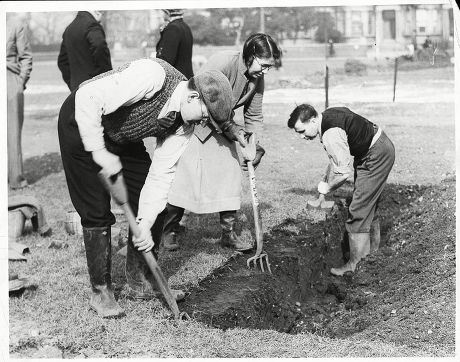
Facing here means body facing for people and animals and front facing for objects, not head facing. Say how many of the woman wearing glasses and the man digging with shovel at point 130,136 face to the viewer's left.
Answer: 0

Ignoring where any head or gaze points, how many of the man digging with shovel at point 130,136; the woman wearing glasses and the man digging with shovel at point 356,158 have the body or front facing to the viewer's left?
1

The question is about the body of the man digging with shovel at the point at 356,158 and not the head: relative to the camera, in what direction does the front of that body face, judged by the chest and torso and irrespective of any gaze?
to the viewer's left

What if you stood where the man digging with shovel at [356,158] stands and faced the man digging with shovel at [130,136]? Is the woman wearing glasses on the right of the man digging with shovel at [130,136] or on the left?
right

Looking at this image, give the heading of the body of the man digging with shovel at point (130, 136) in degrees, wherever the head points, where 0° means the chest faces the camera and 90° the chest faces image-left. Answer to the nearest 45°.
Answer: approximately 315°

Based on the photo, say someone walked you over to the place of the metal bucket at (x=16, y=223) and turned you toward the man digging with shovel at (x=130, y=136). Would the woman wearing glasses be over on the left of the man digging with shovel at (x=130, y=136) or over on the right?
left

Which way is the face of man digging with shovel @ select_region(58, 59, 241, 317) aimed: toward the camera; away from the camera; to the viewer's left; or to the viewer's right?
to the viewer's right

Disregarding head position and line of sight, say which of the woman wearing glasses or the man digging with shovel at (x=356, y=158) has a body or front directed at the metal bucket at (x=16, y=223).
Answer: the man digging with shovel

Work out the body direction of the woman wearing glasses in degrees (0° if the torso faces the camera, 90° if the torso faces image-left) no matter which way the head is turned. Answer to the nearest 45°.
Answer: approximately 315°

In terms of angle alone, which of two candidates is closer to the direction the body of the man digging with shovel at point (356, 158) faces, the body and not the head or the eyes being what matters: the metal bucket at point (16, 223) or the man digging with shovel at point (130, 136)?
the metal bucket

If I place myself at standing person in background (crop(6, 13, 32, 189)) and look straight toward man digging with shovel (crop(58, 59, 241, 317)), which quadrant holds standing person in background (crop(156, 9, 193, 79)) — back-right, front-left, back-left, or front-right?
front-left

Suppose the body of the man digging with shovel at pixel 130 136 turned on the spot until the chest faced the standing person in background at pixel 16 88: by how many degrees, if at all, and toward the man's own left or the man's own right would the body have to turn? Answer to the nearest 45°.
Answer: approximately 135° to the man's own left

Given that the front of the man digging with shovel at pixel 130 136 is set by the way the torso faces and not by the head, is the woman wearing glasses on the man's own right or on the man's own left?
on the man's own left
